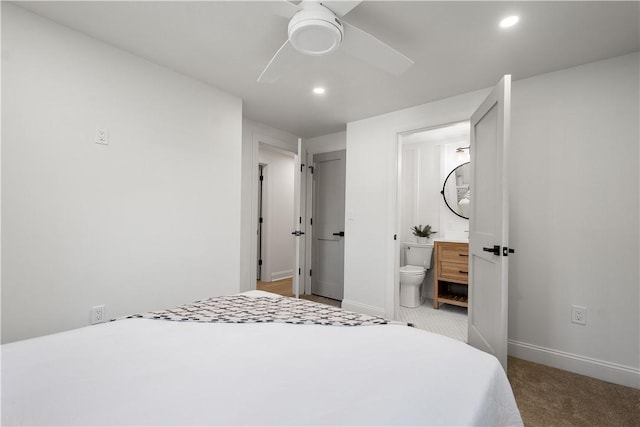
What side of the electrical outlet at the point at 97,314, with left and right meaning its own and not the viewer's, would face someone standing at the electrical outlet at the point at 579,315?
front

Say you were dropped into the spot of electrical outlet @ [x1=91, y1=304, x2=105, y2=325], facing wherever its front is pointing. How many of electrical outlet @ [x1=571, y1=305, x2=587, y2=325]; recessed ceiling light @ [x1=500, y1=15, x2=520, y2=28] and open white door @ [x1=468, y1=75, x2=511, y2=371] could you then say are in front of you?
3

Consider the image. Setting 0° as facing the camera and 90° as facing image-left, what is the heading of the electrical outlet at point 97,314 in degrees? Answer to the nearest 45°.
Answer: approximately 315°

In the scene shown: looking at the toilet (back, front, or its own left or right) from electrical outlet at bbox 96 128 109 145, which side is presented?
front

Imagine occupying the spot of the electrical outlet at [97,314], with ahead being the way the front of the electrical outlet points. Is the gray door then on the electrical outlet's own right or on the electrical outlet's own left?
on the electrical outlet's own left

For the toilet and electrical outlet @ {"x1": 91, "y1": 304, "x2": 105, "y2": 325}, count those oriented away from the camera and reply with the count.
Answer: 0

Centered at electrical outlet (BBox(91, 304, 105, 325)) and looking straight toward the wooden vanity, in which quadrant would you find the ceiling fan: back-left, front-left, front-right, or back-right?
front-right

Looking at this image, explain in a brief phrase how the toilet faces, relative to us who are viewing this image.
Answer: facing the viewer and to the left of the viewer
